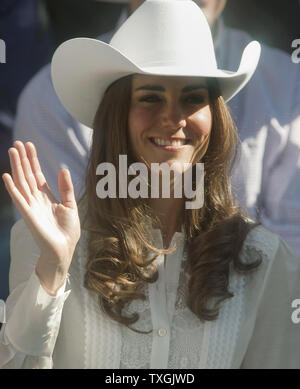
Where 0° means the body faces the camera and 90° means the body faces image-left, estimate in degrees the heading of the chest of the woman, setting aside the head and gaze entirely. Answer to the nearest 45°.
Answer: approximately 0°
